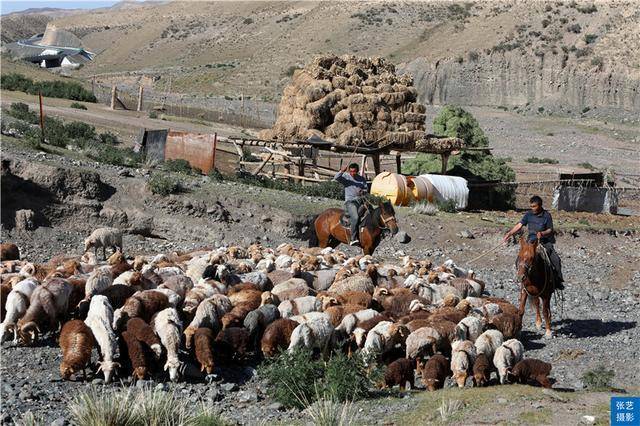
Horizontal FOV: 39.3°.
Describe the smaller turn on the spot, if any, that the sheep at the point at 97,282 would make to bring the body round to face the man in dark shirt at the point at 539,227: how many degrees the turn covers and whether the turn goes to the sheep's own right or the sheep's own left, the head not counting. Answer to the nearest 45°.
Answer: approximately 135° to the sheep's own left

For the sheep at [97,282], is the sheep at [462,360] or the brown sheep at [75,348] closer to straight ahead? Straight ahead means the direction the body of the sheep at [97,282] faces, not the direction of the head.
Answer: the brown sheep

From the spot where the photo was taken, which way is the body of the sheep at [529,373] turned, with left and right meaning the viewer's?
facing to the left of the viewer

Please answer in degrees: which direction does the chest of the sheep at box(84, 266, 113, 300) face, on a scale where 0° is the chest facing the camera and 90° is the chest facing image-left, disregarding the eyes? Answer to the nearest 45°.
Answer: approximately 45°

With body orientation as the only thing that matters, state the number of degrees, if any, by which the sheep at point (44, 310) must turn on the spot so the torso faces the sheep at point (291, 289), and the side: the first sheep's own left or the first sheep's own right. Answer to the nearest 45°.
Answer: approximately 135° to the first sheep's own left

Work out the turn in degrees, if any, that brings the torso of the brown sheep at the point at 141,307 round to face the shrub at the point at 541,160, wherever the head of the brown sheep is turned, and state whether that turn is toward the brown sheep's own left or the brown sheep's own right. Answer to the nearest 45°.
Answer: approximately 180°

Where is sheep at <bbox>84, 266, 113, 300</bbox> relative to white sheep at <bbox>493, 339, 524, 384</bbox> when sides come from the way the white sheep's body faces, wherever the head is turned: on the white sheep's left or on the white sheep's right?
on the white sheep's right

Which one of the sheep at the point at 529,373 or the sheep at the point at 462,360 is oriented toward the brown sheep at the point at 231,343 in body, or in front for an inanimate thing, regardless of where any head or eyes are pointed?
the sheep at the point at 529,373

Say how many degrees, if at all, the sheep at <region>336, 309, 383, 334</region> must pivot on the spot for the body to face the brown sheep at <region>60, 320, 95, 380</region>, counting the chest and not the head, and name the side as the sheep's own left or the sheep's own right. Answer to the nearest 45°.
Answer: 0° — it already faces it

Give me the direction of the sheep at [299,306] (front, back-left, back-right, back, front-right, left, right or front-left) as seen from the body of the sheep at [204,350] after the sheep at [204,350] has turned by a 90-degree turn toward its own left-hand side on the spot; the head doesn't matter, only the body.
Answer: front-left

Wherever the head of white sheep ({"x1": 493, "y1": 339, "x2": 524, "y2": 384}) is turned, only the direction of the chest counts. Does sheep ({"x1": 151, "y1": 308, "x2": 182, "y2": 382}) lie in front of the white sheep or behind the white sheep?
in front

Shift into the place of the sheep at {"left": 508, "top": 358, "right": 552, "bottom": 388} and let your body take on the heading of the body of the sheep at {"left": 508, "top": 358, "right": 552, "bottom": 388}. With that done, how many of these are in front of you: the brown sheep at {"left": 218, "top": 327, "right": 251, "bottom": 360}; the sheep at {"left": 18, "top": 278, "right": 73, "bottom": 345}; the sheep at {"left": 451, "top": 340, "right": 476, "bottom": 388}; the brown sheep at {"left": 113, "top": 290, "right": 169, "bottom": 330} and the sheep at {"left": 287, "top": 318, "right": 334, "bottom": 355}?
5
